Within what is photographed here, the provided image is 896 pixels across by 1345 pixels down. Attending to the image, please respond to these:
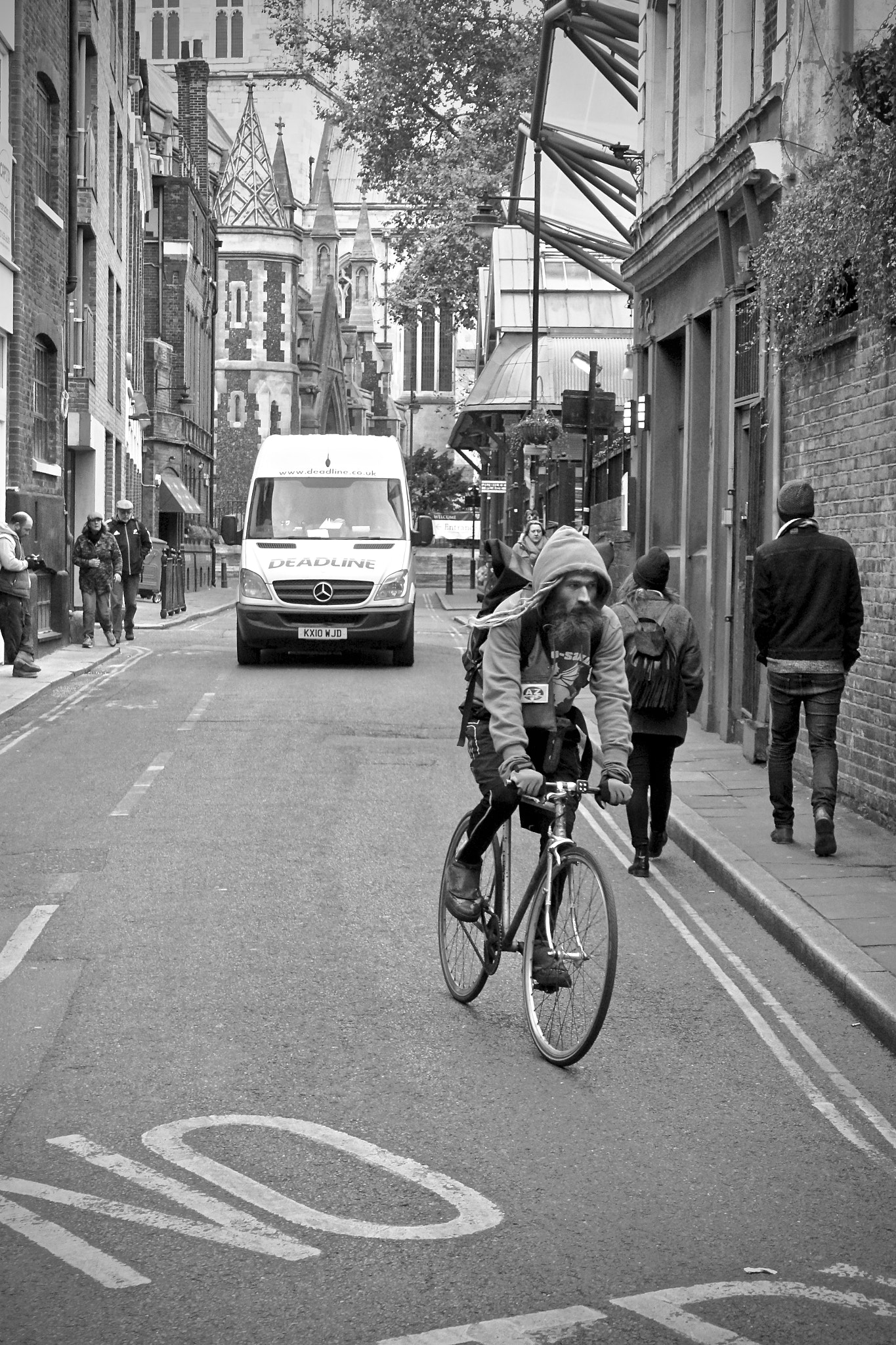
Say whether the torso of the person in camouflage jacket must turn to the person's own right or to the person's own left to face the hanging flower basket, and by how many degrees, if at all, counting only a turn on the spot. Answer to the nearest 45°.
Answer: approximately 135° to the person's own left

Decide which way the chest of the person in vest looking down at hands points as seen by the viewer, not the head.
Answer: to the viewer's right

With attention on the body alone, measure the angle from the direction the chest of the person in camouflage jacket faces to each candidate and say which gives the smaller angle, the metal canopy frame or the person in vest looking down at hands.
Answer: the person in vest looking down at hands

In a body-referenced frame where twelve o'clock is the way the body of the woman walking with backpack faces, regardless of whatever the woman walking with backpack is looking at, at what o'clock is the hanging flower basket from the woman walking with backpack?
The hanging flower basket is roughly at 12 o'clock from the woman walking with backpack.

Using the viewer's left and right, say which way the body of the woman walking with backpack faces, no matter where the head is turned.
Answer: facing away from the viewer

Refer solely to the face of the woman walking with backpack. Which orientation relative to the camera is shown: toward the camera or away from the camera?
away from the camera

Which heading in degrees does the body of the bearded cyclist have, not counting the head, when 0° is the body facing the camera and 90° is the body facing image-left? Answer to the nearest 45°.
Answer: approximately 315°

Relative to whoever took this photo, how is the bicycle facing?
facing the viewer and to the right of the viewer

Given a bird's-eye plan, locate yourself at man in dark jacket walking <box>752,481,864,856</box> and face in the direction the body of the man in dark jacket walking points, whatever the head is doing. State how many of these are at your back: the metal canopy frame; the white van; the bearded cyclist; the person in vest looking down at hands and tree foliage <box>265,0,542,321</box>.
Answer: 1

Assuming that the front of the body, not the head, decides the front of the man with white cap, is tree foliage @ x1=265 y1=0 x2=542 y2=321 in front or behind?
behind

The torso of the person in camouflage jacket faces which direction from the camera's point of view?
toward the camera

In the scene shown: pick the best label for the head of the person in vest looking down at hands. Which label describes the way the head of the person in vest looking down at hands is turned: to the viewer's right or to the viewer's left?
to the viewer's right

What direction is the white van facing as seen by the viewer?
toward the camera

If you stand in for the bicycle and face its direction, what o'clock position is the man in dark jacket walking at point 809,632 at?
The man in dark jacket walking is roughly at 8 o'clock from the bicycle.

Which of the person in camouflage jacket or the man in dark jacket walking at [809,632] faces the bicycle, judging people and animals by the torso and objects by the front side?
the person in camouflage jacket

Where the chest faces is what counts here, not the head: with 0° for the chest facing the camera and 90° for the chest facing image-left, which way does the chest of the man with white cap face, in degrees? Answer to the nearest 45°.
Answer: approximately 0°
